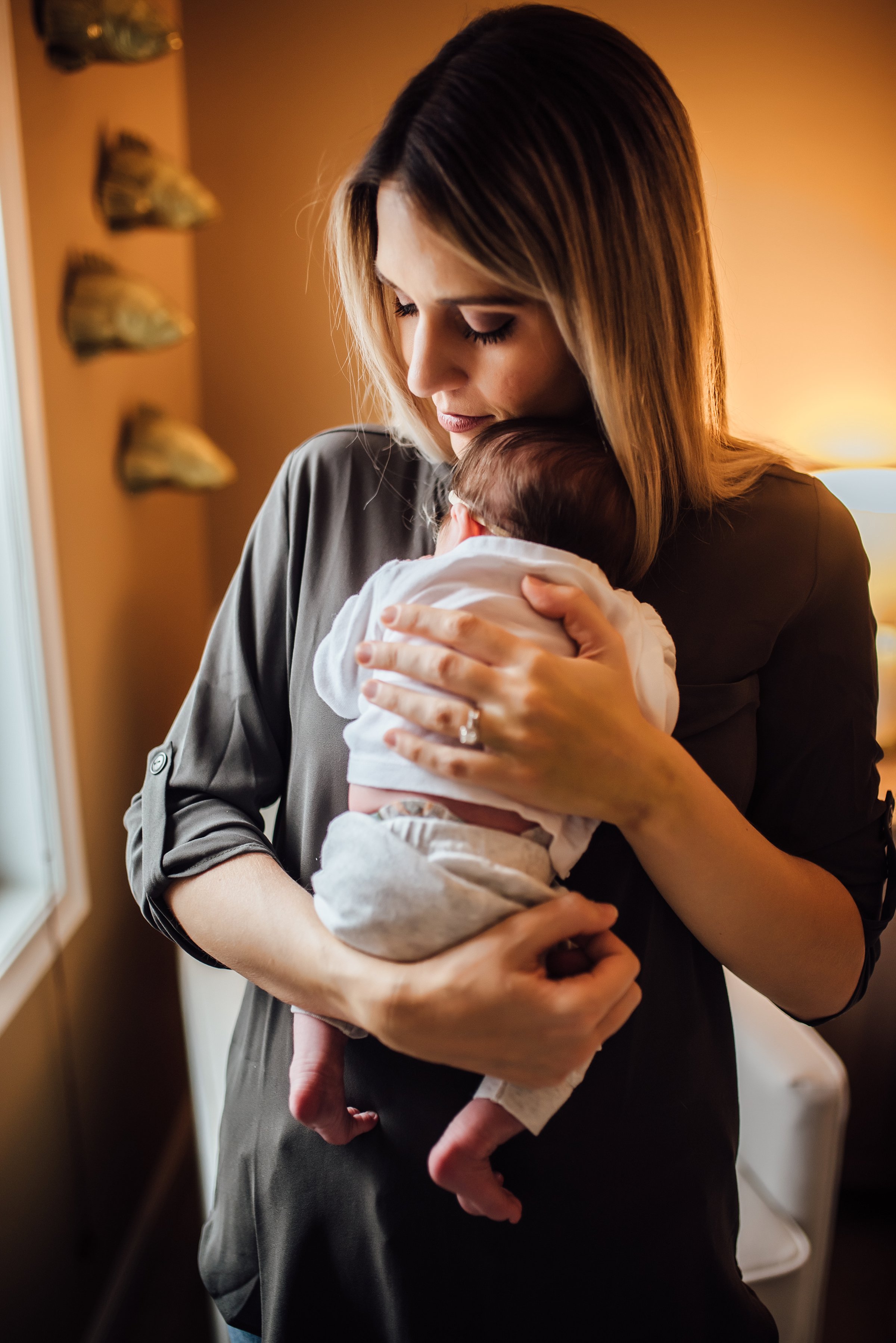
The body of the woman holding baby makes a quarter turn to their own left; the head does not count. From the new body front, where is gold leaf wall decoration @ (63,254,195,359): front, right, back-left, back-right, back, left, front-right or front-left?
back-left

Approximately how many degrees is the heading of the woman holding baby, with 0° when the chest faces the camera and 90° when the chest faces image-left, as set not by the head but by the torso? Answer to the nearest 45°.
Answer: approximately 0°

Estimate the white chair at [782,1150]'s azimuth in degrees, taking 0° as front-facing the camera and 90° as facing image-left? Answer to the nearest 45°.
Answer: approximately 0°

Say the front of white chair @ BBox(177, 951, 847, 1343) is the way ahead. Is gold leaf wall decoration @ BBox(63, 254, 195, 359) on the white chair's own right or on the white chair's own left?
on the white chair's own right

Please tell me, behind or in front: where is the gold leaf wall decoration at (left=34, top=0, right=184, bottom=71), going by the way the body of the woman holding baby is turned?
behind

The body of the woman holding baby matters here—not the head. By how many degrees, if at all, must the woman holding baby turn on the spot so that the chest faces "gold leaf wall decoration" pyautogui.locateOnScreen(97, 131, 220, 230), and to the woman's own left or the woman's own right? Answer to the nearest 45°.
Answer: approximately 135° to the woman's own right
